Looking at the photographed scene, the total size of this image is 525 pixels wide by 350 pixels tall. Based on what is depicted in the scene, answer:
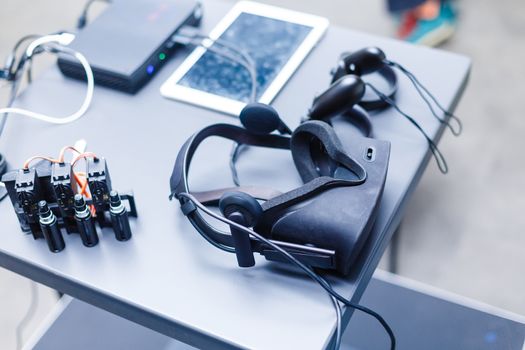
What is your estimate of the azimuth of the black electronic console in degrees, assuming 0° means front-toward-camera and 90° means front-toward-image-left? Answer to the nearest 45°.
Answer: approximately 315°

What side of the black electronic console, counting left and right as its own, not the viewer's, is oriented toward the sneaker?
left
